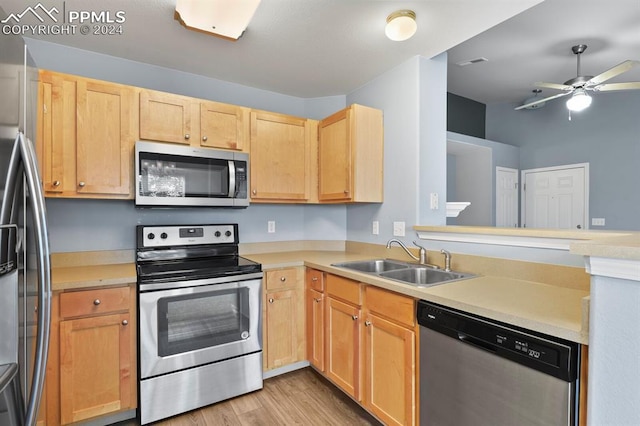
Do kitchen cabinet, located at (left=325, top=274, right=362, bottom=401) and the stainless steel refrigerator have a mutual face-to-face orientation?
yes

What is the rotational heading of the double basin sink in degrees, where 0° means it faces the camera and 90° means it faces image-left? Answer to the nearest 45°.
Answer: approximately 45°

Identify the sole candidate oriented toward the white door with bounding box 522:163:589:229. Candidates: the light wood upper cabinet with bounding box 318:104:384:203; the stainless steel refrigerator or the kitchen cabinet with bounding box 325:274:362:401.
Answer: the stainless steel refrigerator

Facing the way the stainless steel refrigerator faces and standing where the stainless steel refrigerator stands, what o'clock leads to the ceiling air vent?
The ceiling air vent is roughly at 12 o'clock from the stainless steel refrigerator.

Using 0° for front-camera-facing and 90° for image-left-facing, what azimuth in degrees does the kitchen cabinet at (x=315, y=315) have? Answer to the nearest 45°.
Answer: approximately 45°

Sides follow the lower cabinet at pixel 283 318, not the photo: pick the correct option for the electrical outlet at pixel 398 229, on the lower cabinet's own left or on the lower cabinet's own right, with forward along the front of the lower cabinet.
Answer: on the lower cabinet's own left

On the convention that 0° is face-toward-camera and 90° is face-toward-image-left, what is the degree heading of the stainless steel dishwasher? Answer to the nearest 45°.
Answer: approximately 45°

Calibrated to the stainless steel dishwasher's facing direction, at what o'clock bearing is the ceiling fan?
The ceiling fan is roughly at 5 o'clock from the stainless steel dishwasher.

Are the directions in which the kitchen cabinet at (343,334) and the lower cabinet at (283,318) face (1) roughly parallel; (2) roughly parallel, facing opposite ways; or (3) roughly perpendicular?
roughly perpendicular
